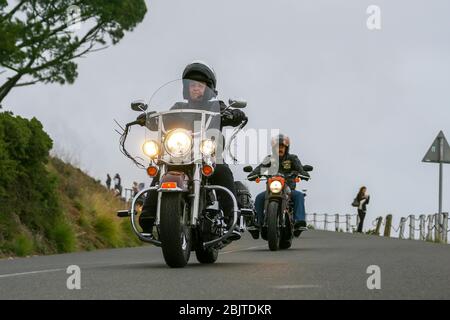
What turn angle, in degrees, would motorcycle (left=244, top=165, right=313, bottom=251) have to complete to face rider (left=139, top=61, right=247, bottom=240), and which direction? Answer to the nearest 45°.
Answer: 0° — it already faces them

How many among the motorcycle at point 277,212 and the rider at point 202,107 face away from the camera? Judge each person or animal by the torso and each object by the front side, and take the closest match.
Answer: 0

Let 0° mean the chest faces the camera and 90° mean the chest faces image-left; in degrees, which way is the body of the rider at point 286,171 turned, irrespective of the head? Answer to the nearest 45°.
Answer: approximately 0°

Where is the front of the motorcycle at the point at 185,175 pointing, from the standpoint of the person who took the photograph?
facing the viewer

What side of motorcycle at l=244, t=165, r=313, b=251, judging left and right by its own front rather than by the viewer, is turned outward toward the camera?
front

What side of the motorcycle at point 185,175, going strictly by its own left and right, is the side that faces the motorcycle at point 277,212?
back

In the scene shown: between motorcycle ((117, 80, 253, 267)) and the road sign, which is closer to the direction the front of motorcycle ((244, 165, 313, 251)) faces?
the motorcycle

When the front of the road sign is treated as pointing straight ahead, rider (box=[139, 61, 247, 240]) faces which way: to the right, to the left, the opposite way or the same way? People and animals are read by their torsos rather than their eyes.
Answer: the opposite way

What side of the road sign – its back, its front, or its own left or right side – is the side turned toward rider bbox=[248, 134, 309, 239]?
back

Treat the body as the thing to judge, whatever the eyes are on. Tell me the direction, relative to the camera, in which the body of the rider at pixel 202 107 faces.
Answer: toward the camera

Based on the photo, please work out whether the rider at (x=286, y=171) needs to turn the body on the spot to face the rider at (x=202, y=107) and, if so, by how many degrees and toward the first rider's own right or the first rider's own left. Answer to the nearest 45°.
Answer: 0° — they already face them
